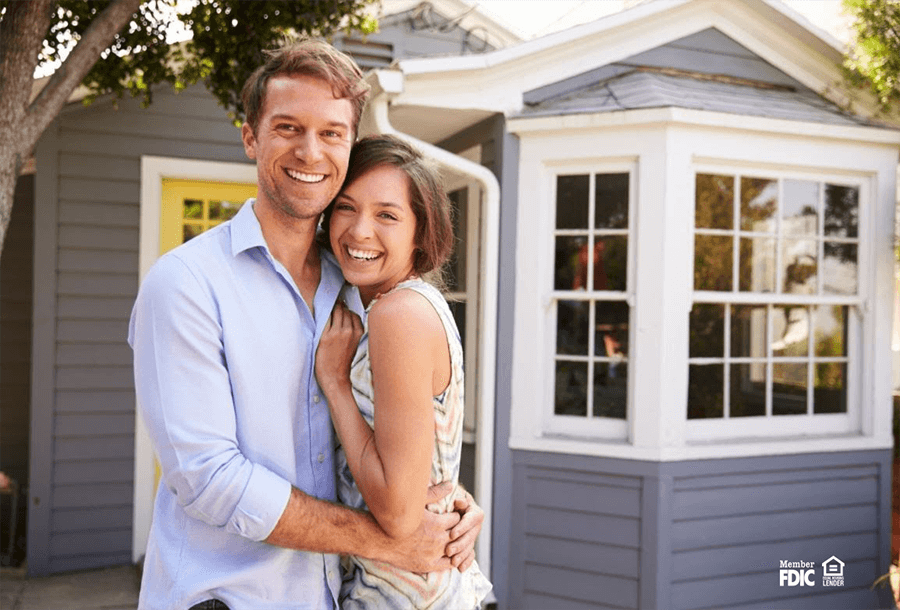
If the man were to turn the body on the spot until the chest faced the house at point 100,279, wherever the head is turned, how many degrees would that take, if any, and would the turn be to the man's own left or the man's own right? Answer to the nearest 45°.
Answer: approximately 135° to the man's own left

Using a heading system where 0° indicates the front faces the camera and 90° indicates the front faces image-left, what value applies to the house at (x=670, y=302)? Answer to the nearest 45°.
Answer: approximately 0°

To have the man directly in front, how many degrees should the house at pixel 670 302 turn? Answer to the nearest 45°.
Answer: approximately 45° to its right

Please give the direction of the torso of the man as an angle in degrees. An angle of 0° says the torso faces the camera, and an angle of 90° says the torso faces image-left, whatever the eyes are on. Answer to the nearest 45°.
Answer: approximately 315°
